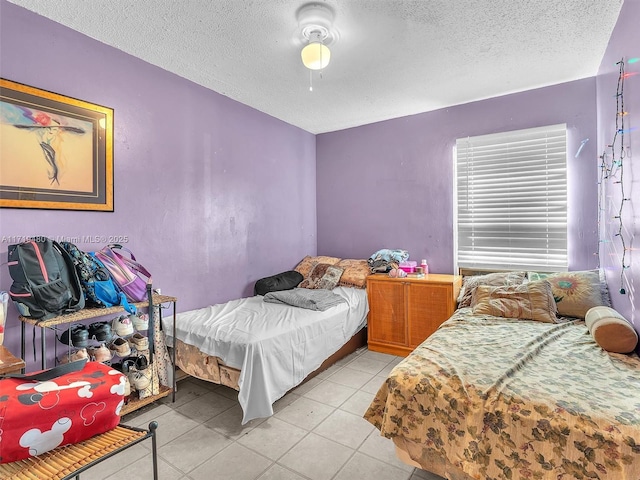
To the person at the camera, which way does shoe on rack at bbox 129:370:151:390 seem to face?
facing the viewer and to the right of the viewer

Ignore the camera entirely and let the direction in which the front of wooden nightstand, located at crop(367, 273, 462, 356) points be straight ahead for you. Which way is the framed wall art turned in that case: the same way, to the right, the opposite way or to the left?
to the left

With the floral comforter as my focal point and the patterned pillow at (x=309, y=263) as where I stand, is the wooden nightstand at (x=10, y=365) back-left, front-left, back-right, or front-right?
front-right

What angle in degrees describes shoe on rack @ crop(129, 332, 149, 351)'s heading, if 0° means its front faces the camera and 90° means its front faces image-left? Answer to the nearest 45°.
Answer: approximately 315°

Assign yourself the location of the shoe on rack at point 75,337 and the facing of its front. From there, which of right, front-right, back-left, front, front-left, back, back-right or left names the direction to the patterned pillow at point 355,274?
front-left

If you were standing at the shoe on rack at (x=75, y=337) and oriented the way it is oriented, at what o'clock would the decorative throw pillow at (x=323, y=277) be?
The decorative throw pillow is roughly at 10 o'clock from the shoe on rack.

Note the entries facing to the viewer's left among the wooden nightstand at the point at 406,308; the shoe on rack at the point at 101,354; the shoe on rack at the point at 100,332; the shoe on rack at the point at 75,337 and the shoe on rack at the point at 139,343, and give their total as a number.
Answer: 0

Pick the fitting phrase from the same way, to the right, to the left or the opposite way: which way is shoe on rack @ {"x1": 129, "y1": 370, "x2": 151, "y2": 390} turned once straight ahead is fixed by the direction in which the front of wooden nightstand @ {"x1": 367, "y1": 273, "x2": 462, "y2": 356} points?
to the left

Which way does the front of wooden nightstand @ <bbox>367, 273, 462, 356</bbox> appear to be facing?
toward the camera

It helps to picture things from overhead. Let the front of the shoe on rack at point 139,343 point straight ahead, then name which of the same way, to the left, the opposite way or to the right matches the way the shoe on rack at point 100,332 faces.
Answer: the same way

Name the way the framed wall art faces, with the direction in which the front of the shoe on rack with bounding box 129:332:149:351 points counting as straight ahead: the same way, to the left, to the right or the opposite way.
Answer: the same way

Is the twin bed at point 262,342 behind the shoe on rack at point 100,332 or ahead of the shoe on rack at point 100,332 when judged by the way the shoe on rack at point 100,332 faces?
ahead

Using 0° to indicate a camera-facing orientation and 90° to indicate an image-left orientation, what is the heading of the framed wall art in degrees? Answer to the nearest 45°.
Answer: approximately 315°

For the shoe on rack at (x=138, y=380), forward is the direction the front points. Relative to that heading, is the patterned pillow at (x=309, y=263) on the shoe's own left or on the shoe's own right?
on the shoe's own left

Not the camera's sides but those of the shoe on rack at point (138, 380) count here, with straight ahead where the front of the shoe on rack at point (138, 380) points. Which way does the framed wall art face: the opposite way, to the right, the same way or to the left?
the same way

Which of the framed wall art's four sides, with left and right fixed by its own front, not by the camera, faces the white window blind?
front

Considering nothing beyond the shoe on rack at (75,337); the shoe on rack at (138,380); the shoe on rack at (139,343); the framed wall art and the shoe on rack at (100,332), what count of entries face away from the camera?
0

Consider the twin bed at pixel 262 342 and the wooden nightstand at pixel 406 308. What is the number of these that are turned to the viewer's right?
0
